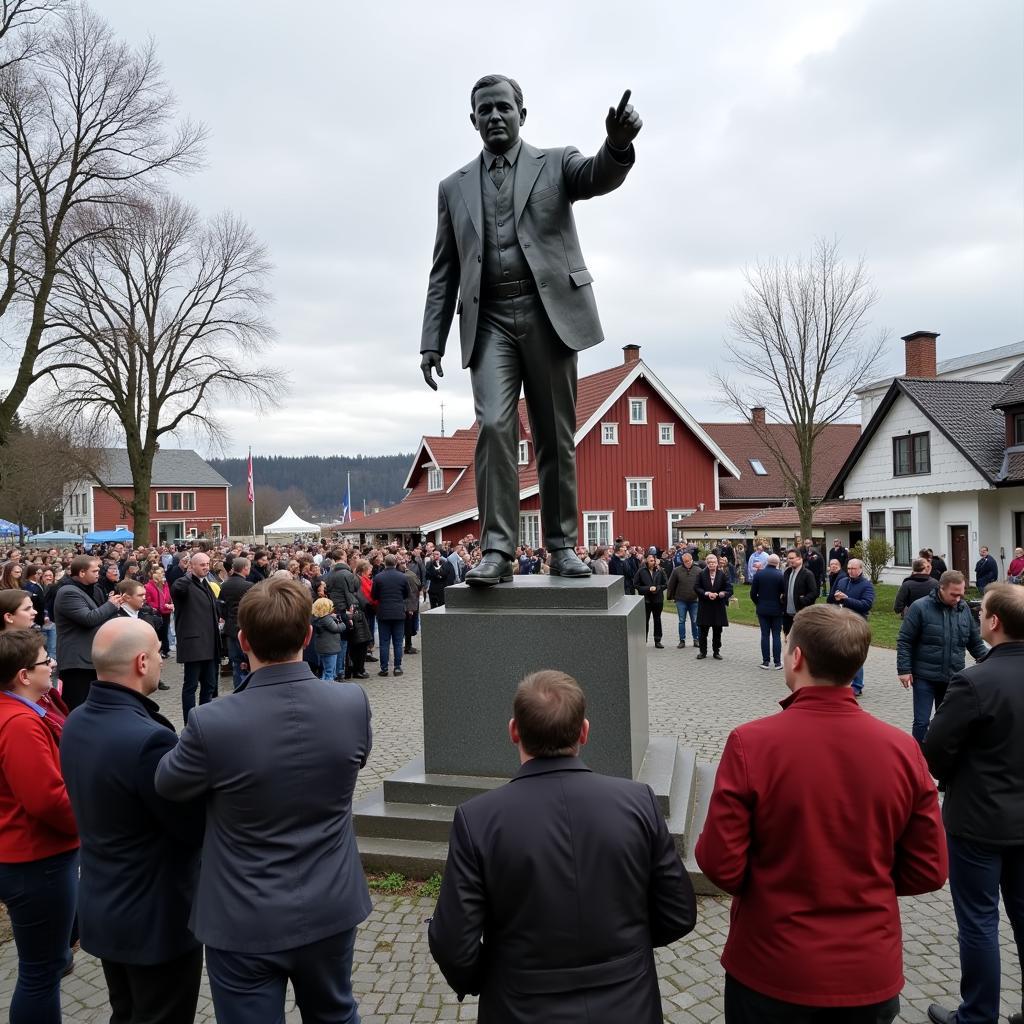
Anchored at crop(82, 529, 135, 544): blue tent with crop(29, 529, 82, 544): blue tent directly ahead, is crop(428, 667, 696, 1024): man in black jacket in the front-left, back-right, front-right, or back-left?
back-left

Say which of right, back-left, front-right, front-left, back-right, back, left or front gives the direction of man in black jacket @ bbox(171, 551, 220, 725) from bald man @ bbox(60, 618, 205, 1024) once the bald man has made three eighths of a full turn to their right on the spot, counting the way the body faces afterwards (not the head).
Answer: back

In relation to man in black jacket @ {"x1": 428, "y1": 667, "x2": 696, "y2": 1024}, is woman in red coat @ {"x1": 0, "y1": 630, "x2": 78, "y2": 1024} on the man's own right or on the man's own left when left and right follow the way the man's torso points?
on the man's own left

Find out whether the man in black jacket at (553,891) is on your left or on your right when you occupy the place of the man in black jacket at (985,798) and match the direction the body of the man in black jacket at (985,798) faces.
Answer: on your left

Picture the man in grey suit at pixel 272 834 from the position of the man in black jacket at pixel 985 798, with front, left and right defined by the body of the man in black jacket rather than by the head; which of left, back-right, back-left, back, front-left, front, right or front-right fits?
left

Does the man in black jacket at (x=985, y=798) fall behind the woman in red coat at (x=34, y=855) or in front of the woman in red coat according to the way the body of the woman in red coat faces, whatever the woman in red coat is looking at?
in front

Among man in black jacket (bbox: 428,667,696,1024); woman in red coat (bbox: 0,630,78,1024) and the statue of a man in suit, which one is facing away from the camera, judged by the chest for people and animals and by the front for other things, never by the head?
the man in black jacket

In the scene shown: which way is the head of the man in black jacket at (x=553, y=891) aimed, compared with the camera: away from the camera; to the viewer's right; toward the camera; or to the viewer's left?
away from the camera

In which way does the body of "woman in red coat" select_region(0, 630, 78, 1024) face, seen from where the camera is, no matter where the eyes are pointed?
to the viewer's right

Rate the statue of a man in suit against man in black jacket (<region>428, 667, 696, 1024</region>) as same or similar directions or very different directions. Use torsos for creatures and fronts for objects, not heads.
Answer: very different directions

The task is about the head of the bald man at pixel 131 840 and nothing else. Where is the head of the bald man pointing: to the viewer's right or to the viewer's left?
to the viewer's right

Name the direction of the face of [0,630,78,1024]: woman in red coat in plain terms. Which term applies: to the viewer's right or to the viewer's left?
to the viewer's right

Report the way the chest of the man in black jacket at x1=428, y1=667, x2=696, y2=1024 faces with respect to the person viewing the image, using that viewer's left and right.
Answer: facing away from the viewer

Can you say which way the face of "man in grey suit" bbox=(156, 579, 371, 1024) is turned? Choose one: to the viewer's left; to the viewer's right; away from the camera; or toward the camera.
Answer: away from the camera

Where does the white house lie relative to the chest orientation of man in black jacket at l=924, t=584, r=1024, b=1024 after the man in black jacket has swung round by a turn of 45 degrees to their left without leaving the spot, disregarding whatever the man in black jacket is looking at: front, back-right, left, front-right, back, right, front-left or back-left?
right

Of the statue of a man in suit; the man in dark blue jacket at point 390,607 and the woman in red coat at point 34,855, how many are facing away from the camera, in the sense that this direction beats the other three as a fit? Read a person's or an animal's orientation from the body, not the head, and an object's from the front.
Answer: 1
